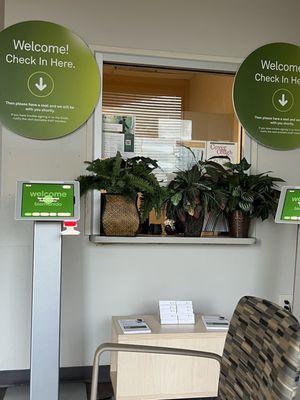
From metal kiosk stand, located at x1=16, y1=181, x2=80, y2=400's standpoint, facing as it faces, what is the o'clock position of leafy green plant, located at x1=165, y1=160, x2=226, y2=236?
The leafy green plant is roughly at 8 o'clock from the metal kiosk stand.

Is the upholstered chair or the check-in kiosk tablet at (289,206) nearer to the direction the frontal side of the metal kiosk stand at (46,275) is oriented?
the upholstered chair

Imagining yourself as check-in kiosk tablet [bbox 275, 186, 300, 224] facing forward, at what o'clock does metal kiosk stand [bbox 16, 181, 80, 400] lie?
The metal kiosk stand is roughly at 2 o'clock from the check-in kiosk tablet.

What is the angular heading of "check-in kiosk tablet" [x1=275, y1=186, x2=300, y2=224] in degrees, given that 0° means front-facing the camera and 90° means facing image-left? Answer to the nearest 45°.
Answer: approximately 0°
